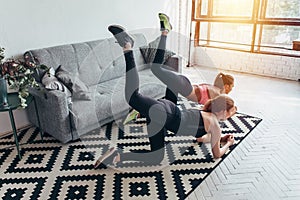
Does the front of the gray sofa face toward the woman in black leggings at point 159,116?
yes

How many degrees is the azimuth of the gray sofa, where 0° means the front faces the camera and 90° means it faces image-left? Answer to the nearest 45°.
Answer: approximately 315°

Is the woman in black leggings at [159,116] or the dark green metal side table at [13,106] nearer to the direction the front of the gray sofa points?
the woman in black leggings

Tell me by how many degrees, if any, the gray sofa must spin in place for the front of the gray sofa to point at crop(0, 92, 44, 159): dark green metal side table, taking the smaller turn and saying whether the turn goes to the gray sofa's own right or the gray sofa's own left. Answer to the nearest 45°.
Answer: approximately 90° to the gray sofa's own right

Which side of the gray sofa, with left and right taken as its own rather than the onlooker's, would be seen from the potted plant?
right

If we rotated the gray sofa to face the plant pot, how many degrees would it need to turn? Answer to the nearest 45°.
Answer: approximately 90° to its right

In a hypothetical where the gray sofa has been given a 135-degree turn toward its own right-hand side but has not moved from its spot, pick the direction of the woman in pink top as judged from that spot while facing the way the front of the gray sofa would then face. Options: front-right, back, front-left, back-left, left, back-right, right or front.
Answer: back

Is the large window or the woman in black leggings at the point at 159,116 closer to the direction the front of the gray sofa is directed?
the woman in black leggings

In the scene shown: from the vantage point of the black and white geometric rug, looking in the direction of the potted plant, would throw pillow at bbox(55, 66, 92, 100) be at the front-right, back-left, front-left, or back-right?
front-right

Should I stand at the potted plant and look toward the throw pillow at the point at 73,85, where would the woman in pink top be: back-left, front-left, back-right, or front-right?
front-right
